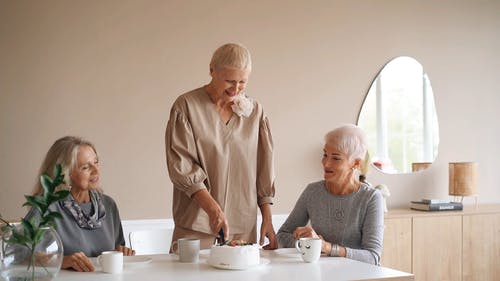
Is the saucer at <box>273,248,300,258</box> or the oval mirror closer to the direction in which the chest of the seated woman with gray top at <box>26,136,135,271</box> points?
the saucer

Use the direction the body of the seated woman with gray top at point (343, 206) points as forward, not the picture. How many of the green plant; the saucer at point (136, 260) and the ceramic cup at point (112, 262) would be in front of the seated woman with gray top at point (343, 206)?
3

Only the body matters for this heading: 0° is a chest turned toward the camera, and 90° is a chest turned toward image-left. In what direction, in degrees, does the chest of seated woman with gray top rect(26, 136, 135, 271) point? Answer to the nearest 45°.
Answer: approximately 315°

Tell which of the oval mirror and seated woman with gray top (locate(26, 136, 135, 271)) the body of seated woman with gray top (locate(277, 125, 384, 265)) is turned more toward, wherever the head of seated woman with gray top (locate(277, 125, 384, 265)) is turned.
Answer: the seated woman with gray top

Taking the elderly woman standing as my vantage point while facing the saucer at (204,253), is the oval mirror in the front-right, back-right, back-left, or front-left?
back-left

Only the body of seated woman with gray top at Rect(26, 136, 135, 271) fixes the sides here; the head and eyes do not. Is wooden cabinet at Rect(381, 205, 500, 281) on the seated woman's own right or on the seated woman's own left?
on the seated woman's own left
